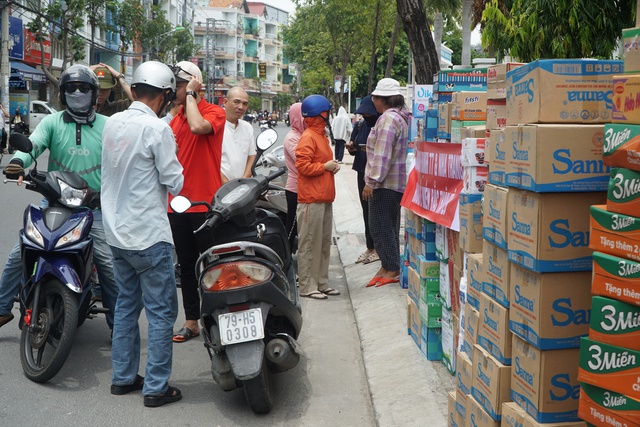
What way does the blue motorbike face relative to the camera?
toward the camera

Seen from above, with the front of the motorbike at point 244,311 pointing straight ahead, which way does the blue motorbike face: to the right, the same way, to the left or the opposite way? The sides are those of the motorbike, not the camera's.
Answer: the opposite way

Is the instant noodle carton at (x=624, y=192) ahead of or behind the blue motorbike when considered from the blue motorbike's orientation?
ahead

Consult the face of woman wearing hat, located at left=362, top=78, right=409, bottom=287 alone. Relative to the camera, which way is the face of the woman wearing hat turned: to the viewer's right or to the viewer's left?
to the viewer's left

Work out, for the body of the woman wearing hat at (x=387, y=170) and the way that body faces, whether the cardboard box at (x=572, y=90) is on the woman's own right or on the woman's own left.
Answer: on the woman's own left

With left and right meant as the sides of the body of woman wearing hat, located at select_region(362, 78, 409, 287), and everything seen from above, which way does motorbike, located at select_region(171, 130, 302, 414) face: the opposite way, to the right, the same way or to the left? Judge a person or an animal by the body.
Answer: to the right

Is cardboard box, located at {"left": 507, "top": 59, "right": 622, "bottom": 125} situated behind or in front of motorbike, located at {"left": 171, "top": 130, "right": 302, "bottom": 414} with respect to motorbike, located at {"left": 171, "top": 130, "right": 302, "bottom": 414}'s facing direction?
behind

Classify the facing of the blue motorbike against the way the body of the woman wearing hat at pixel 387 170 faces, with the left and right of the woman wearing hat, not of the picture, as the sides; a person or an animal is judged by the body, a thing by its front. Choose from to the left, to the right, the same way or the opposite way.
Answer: to the left

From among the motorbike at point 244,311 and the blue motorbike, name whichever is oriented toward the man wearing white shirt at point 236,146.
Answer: the motorbike

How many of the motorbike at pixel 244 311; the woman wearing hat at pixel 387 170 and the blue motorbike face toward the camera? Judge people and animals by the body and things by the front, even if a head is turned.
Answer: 1

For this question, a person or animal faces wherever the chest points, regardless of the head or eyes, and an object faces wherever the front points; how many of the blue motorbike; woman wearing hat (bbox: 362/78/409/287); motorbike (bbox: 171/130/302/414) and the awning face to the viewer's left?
1

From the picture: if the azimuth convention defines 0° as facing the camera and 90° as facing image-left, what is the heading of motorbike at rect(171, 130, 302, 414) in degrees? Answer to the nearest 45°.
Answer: approximately 180°

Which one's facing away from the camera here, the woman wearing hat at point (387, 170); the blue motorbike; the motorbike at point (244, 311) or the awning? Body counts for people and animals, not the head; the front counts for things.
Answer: the motorbike

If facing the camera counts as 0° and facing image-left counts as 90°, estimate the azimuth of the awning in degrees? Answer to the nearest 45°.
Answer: approximately 315°
